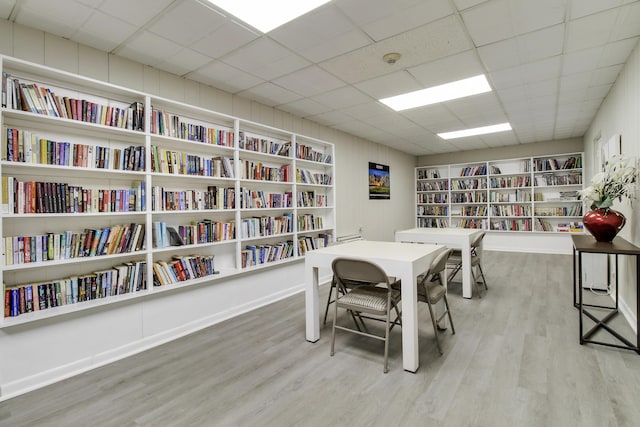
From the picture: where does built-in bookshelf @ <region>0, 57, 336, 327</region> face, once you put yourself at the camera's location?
facing the viewer and to the right of the viewer

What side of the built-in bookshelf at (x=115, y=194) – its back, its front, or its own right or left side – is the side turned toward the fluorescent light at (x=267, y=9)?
front

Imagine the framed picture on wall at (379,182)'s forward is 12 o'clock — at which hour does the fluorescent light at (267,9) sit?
The fluorescent light is roughly at 2 o'clock from the framed picture on wall.

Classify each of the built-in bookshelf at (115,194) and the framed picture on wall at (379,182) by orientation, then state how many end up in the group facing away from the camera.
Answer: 0

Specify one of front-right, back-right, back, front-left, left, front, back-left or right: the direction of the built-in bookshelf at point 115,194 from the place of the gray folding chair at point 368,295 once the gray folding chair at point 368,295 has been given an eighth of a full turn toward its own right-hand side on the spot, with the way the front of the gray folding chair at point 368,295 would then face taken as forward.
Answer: back

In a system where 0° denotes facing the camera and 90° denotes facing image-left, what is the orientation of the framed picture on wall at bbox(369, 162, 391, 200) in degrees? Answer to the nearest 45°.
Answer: approximately 315°

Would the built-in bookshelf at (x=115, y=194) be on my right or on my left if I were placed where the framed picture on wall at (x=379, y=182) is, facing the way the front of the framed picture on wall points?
on my right

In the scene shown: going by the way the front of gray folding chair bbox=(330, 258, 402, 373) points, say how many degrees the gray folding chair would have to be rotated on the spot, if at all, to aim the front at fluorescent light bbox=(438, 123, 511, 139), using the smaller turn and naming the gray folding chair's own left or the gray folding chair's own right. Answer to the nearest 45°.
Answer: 0° — it already faces it

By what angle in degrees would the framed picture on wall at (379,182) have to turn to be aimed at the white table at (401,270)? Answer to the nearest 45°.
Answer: approximately 45° to its right

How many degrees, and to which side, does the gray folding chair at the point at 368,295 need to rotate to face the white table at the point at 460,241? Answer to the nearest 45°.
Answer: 0° — it already faces it

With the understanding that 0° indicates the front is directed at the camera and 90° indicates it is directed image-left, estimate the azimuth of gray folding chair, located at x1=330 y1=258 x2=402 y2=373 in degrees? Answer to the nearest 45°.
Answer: approximately 225°

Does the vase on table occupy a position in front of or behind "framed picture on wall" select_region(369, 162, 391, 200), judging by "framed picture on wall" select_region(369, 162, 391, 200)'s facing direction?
in front

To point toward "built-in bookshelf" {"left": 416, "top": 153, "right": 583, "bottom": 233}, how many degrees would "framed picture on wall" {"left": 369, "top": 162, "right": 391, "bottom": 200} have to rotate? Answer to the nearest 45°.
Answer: approximately 90° to its left

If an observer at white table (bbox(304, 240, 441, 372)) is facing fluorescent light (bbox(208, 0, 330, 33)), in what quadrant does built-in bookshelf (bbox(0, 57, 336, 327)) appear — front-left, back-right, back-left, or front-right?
front-right

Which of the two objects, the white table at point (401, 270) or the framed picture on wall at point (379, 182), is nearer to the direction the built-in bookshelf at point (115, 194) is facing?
the white table

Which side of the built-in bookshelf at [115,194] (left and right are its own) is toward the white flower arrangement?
front

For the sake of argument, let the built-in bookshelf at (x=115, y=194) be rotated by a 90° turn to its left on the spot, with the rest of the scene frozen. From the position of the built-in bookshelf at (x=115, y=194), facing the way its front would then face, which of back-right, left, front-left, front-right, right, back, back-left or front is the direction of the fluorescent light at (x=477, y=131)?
front-right
